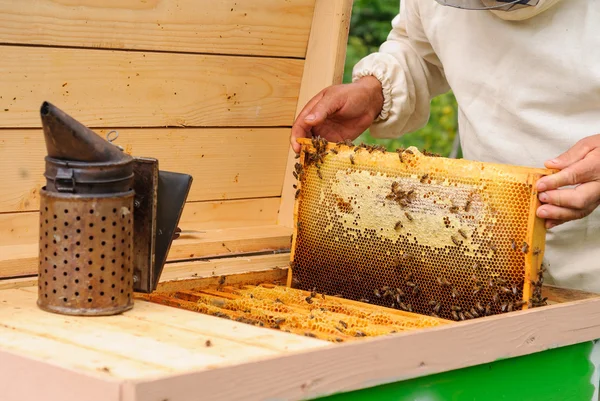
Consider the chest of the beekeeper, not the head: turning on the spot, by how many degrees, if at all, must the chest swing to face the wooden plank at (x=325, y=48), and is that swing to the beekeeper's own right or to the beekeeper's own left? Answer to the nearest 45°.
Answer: approximately 45° to the beekeeper's own right

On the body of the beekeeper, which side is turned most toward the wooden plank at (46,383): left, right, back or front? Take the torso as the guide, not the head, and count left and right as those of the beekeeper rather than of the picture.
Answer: front

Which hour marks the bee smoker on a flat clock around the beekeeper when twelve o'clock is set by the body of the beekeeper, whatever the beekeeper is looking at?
The bee smoker is roughly at 12 o'clock from the beekeeper.

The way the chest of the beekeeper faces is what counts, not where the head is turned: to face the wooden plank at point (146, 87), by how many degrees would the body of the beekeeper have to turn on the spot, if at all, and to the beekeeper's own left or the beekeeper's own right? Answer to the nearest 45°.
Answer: approximately 45° to the beekeeper's own right

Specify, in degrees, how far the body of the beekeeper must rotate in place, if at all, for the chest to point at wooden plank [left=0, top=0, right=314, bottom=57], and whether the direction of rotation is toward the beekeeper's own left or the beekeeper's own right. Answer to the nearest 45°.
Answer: approximately 45° to the beekeeper's own right

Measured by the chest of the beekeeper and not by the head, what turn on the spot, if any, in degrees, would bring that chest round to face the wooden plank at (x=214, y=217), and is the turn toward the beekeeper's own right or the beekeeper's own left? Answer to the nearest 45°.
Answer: approximately 45° to the beekeeper's own right
